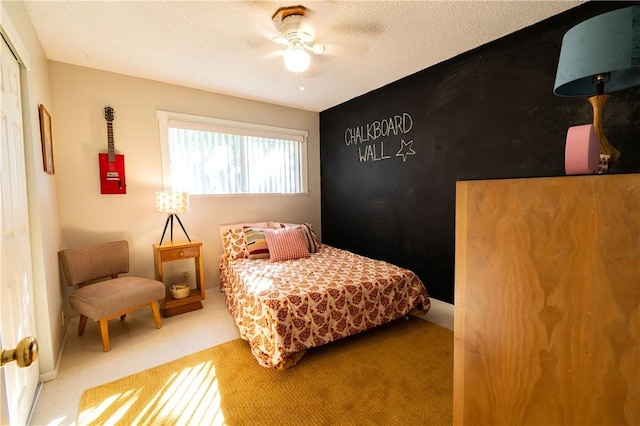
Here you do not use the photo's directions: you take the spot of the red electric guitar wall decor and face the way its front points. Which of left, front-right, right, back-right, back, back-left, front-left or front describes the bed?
front-left

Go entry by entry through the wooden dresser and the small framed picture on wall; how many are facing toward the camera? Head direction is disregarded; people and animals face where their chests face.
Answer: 0

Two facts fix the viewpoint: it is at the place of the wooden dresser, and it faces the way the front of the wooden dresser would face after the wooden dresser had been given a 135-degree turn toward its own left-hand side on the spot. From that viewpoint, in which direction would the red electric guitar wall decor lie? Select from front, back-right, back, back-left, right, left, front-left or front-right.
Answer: back-right

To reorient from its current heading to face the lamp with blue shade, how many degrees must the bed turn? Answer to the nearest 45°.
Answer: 0° — it already faces it

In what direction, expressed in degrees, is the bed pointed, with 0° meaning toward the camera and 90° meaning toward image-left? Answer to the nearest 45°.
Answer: approximately 315°

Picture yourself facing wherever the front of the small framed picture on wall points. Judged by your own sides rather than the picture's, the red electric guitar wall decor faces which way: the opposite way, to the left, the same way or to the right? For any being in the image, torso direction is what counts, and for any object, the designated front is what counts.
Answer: to the right

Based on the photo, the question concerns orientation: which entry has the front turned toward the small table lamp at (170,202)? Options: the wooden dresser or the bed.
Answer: the wooden dresser

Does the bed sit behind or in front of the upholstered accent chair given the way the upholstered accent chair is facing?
in front

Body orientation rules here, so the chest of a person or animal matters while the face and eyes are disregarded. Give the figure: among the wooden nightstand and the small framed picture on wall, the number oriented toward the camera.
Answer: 1

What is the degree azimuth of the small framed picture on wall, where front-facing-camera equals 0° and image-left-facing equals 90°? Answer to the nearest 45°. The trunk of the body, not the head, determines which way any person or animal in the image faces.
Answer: approximately 270°

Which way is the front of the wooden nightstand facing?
toward the camera

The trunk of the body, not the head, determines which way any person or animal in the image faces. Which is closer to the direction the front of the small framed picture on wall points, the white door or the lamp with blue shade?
the lamp with blue shade

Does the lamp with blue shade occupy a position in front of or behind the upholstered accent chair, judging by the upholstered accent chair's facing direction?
in front
